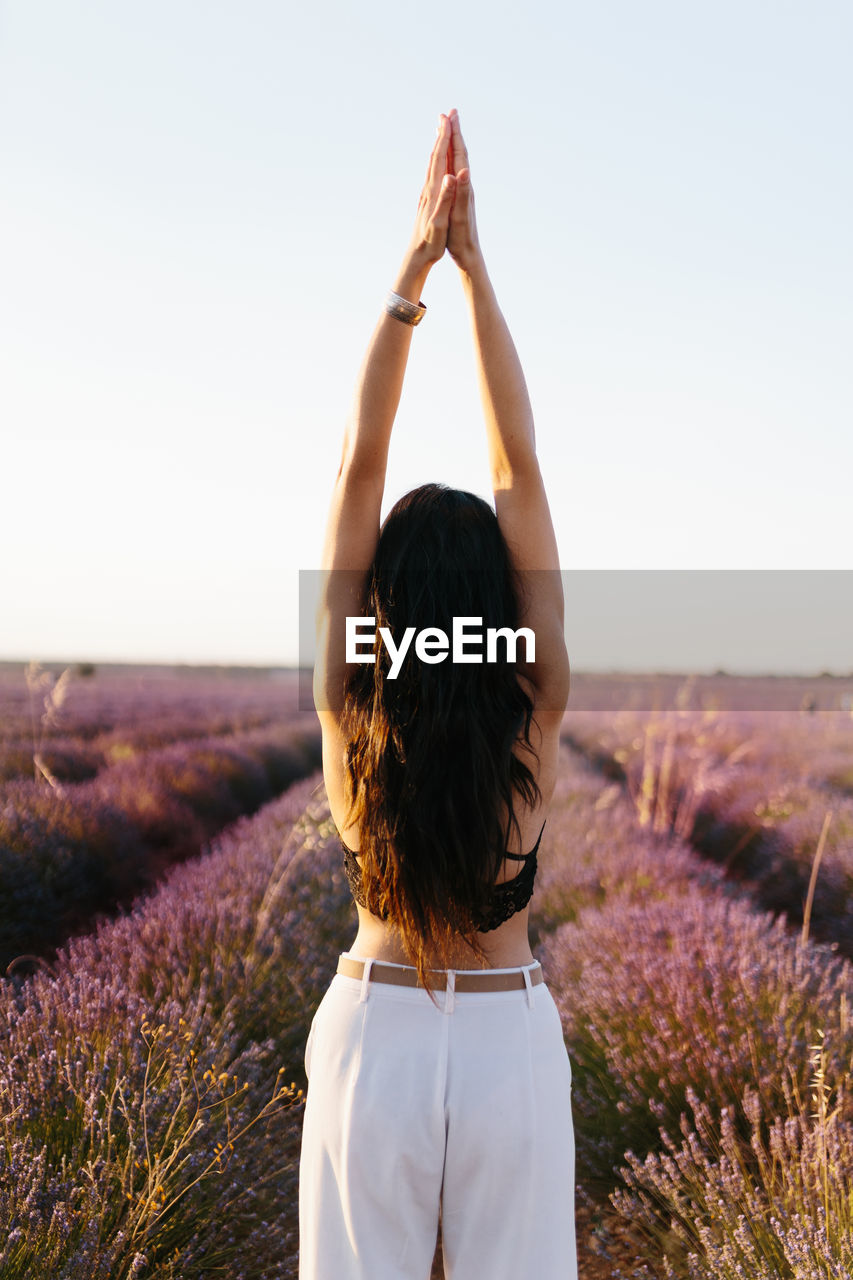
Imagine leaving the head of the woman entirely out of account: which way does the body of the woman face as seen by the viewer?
away from the camera

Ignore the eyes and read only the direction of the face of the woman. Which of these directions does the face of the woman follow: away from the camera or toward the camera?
away from the camera

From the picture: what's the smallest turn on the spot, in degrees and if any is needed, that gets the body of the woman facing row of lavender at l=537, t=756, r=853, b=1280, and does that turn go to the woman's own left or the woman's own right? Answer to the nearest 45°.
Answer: approximately 45° to the woman's own right

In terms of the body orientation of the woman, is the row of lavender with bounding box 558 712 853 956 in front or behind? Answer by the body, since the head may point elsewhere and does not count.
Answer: in front
